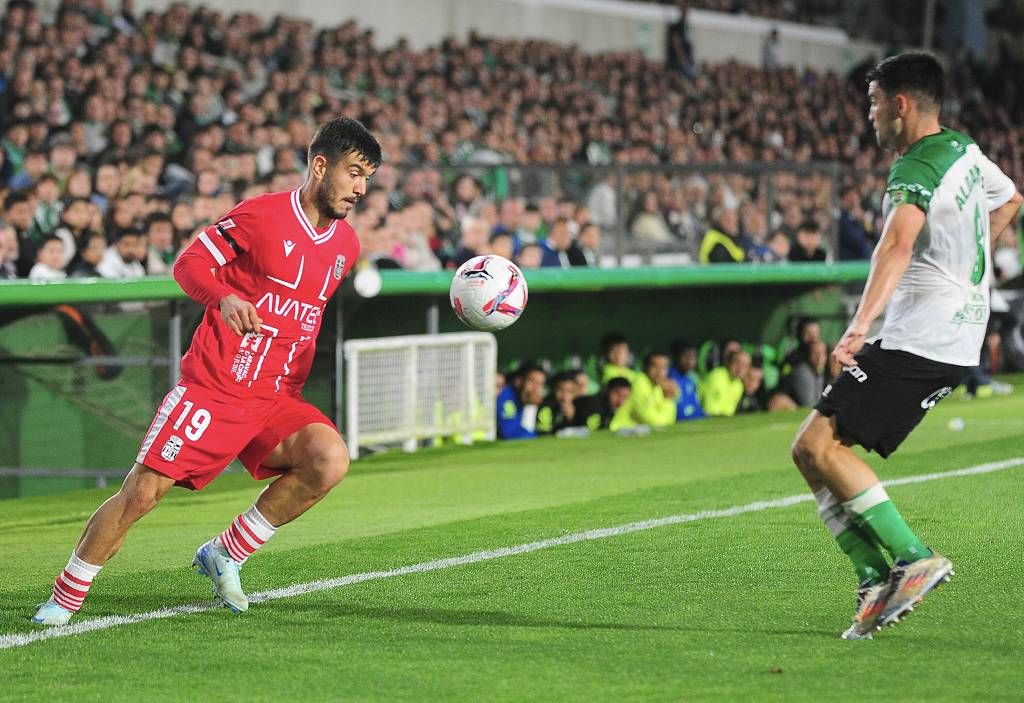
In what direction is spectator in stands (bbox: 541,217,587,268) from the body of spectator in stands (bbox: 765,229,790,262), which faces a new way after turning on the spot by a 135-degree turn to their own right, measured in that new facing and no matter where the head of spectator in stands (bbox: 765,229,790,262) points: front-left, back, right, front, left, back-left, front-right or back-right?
left

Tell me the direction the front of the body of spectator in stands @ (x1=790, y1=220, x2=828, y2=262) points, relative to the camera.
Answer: toward the camera

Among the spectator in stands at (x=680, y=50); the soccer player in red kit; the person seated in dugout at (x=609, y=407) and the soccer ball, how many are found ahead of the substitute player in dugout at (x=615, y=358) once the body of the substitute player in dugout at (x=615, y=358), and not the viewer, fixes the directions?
3

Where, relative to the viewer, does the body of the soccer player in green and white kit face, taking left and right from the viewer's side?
facing away from the viewer and to the left of the viewer

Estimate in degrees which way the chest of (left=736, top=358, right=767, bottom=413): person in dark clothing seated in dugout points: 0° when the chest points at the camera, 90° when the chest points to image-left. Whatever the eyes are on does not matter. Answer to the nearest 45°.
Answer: approximately 45°

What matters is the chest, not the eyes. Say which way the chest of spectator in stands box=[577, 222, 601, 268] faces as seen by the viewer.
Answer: toward the camera

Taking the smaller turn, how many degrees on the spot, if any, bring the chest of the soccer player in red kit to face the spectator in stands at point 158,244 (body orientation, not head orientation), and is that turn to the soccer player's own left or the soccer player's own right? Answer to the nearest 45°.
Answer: approximately 135° to the soccer player's own left

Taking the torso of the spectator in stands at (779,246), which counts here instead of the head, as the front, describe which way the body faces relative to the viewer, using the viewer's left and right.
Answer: facing the viewer

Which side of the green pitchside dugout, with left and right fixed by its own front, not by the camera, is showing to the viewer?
front
